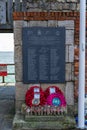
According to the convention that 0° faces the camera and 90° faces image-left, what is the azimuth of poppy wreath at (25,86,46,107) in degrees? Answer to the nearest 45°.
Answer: approximately 0°

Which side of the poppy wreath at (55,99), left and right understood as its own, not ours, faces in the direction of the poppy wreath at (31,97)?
right

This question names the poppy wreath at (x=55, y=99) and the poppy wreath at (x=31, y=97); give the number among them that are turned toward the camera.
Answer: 2

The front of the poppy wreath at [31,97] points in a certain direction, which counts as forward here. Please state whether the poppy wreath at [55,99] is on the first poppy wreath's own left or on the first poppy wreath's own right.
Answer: on the first poppy wreath's own left

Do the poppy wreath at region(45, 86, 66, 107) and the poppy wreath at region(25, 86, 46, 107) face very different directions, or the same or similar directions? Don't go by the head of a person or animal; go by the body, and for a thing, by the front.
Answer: same or similar directions

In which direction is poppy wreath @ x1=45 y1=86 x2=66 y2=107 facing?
toward the camera
